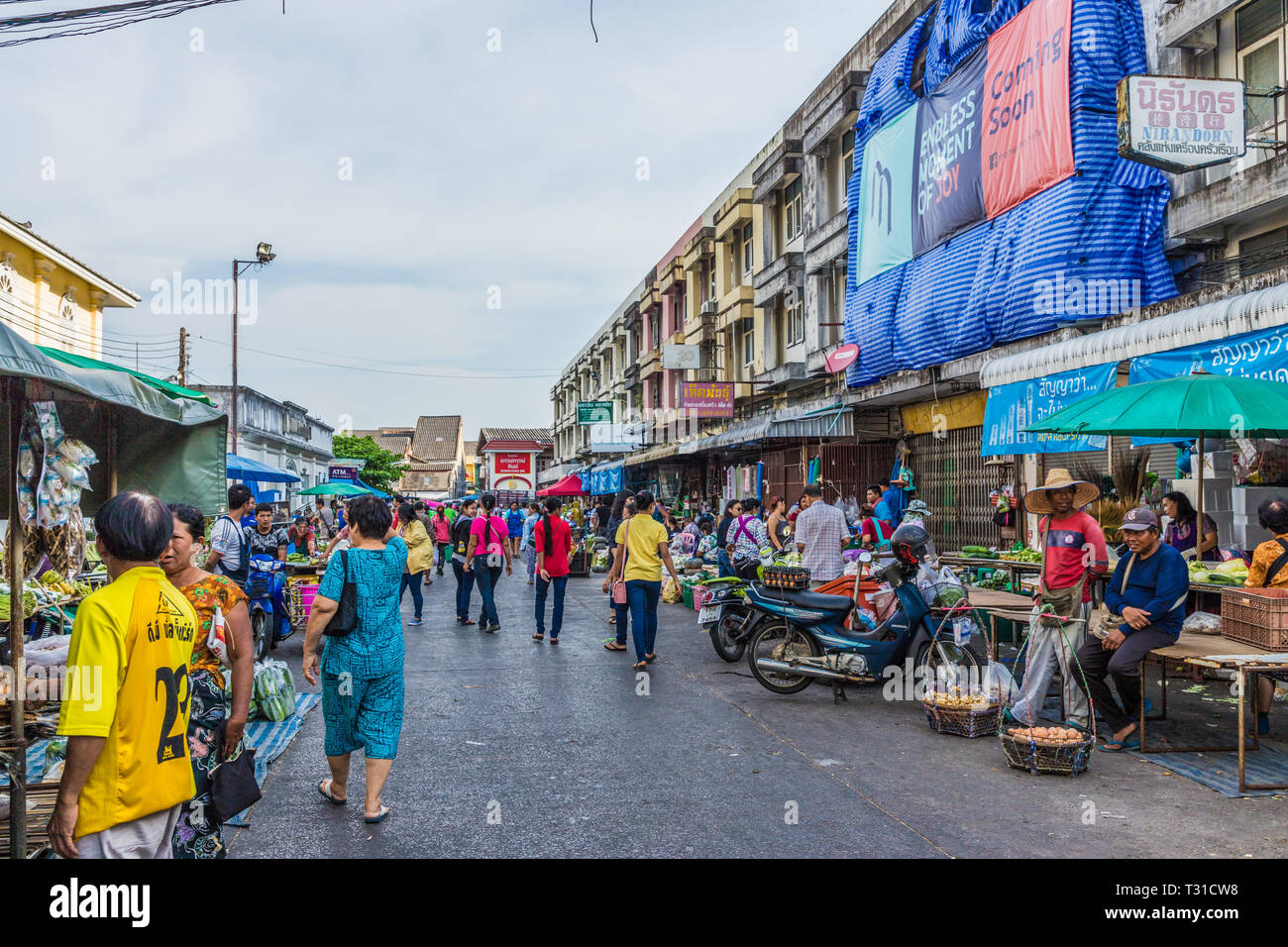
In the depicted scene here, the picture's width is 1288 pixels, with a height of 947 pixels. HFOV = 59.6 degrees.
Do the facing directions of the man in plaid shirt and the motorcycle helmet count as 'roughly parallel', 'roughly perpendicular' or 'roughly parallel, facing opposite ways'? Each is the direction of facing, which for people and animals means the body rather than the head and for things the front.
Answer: roughly perpendicular

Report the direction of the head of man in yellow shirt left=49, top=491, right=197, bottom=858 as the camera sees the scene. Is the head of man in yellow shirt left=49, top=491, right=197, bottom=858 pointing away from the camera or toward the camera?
away from the camera

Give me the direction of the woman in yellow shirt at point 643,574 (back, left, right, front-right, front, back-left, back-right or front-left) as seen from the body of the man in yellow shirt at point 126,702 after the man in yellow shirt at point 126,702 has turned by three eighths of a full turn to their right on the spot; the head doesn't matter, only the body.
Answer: front-left
